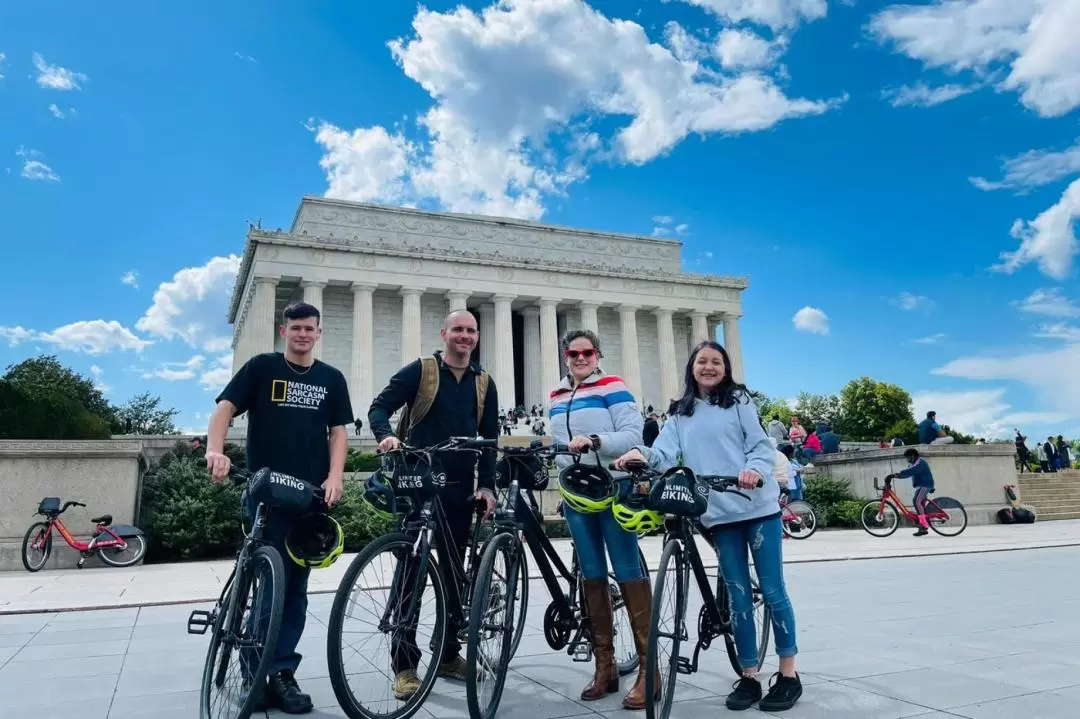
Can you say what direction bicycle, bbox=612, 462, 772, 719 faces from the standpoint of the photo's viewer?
facing the viewer and to the left of the viewer

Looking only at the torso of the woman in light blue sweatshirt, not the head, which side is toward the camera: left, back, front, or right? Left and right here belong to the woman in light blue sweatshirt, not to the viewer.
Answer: front

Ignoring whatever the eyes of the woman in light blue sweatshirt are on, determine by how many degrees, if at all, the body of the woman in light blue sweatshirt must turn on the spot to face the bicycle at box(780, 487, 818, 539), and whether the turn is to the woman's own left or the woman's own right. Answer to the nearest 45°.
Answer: approximately 180°

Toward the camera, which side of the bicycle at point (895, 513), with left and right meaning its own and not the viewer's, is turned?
left

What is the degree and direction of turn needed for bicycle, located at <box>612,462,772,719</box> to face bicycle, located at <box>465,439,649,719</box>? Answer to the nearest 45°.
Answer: approximately 45° to its right

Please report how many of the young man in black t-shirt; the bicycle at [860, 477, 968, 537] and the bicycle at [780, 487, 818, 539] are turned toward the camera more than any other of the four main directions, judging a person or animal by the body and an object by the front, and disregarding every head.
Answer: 1

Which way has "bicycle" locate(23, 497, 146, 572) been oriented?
to the viewer's left

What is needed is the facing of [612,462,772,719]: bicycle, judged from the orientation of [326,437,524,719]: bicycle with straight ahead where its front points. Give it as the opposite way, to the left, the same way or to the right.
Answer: the same way

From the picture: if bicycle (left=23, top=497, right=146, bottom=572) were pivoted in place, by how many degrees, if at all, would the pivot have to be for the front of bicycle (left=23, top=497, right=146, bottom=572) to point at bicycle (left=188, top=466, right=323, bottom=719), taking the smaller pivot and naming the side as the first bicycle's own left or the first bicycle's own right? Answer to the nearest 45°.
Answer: approximately 90° to the first bicycle's own left

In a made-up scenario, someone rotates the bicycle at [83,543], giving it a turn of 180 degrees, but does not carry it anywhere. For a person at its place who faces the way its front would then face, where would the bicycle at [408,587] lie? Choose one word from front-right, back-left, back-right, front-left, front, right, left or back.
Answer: right

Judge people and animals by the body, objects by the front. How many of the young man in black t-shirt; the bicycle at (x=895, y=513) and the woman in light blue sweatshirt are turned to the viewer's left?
1

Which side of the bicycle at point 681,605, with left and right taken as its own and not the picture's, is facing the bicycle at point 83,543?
right

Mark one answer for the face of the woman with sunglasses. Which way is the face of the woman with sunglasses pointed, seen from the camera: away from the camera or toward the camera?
toward the camera

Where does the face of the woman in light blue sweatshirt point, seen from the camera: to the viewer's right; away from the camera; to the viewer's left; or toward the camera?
toward the camera

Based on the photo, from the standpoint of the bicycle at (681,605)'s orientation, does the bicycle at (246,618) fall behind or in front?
in front
